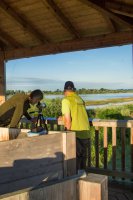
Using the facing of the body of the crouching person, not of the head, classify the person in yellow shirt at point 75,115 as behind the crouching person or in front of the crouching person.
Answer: in front

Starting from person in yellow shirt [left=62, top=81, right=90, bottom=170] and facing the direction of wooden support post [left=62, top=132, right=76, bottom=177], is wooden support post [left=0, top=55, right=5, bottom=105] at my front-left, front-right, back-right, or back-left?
back-right

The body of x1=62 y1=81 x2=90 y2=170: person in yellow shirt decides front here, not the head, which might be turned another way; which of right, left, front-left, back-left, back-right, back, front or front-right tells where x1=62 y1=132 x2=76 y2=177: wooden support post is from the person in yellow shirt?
back-left

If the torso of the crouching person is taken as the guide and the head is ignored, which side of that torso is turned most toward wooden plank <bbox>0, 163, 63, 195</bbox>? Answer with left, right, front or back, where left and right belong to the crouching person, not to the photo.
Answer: right

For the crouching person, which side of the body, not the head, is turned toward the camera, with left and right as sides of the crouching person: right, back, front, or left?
right

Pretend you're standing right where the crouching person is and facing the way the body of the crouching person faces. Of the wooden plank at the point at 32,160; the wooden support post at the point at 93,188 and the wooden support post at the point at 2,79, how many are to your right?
2

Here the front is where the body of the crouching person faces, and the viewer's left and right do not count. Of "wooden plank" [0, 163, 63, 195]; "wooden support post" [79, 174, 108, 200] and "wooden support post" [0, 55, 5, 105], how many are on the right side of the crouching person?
2

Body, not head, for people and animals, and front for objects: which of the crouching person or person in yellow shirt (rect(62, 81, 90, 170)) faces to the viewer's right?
the crouching person

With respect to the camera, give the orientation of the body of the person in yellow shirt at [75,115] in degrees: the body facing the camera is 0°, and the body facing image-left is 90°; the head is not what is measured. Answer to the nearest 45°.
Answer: approximately 135°

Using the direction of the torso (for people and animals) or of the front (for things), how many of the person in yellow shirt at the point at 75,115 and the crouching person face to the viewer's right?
1

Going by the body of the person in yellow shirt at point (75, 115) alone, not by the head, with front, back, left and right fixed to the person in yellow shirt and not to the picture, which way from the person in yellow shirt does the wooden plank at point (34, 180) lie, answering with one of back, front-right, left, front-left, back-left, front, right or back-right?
back-left
